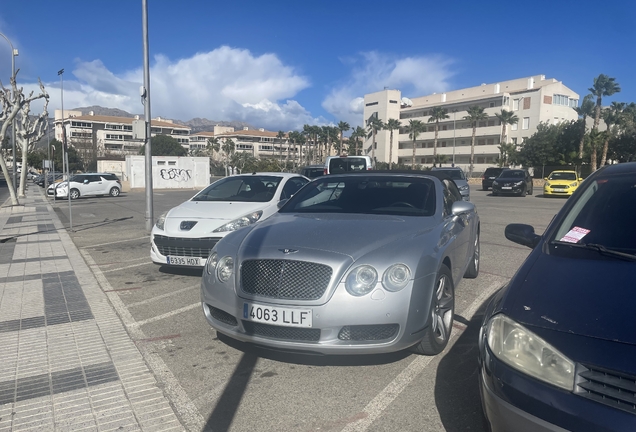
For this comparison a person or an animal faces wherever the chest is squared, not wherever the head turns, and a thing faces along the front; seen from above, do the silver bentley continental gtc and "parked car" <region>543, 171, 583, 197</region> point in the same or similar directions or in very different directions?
same or similar directions

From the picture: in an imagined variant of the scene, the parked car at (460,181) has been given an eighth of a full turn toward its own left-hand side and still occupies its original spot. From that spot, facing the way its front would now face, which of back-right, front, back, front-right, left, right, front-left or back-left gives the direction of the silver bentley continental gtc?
front-right

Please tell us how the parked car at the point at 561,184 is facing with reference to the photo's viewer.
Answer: facing the viewer and to the left of the viewer

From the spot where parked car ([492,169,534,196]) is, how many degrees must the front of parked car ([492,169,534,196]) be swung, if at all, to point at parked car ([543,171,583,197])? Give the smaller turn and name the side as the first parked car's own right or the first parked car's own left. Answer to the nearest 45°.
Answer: approximately 135° to the first parked car's own left

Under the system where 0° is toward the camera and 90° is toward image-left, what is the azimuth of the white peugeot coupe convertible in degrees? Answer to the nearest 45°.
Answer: approximately 45°

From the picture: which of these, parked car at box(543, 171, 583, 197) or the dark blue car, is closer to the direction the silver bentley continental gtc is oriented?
the dark blue car

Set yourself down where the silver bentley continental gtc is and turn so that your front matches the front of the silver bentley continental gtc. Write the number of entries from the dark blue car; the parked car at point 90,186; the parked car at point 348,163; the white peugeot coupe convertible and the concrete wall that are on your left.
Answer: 1

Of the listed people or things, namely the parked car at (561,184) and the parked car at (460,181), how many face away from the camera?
0

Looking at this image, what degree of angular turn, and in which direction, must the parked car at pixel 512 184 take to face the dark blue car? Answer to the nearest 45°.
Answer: approximately 45° to its left

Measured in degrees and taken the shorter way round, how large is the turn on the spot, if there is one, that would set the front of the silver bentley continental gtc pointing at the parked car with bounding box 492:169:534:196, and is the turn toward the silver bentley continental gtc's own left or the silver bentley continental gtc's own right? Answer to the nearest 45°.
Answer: approximately 135° to the silver bentley continental gtc's own right

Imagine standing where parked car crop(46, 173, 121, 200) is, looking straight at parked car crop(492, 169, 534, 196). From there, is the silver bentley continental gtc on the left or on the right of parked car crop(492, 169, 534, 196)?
right

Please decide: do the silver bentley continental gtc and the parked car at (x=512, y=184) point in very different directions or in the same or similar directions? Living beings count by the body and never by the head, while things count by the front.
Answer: same or similar directions

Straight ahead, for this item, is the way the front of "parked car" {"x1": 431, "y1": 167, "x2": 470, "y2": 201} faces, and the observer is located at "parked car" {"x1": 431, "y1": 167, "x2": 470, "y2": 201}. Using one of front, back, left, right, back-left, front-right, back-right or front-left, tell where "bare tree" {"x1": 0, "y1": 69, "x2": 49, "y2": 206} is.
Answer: right

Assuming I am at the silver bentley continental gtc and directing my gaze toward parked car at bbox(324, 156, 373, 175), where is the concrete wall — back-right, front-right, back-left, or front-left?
front-left

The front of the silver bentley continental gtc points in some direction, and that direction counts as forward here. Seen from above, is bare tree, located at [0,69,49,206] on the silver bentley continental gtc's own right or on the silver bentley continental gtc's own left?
on the silver bentley continental gtc's own right

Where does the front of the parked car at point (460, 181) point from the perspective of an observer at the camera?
facing the viewer

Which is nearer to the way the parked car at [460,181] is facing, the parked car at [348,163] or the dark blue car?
the dark blue car

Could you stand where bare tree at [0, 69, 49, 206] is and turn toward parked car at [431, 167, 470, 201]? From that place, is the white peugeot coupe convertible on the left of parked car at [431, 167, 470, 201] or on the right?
right
